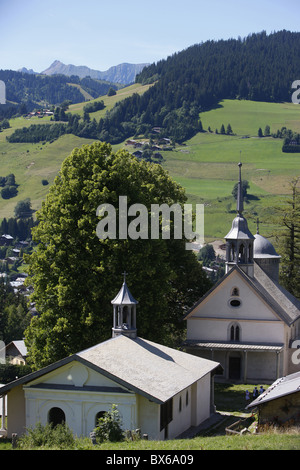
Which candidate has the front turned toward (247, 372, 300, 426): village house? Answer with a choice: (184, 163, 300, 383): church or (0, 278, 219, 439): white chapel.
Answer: the church

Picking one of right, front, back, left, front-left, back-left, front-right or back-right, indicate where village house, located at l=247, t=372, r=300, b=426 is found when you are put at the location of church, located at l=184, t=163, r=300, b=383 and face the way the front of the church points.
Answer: front

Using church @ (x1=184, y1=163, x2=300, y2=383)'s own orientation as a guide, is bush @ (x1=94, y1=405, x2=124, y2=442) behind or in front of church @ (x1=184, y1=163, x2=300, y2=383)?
in front

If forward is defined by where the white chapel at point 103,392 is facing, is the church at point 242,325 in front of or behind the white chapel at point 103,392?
behind

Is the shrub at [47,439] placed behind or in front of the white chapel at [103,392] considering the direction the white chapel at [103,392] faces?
in front

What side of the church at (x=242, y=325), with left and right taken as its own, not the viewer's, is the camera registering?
front

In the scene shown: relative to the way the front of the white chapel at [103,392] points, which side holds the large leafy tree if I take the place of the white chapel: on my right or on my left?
on my right

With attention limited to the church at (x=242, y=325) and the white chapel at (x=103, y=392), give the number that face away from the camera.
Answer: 0
